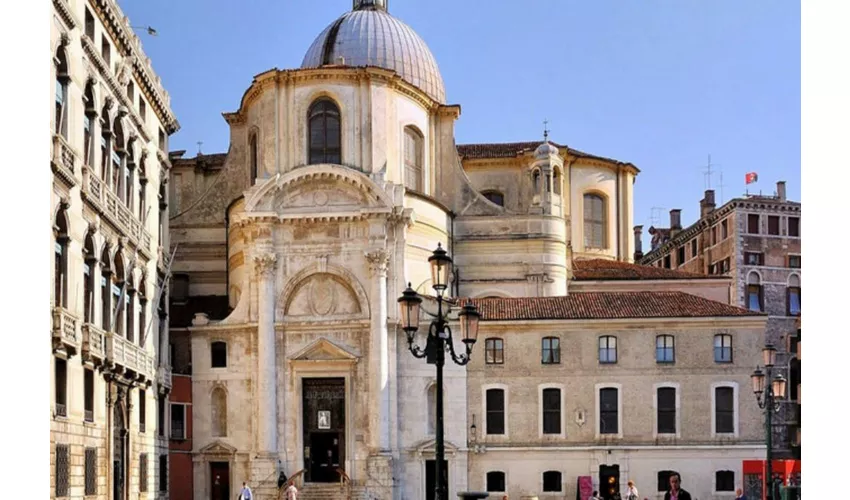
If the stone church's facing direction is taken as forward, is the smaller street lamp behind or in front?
in front

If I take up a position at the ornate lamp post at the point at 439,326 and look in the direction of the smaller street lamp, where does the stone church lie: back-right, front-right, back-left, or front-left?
front-left

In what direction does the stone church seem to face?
toward the camera

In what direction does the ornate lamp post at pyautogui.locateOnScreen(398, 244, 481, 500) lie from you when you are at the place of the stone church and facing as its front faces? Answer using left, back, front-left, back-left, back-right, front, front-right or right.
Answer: front

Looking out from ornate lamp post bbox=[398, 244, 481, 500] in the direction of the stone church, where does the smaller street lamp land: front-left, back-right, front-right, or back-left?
front-right
